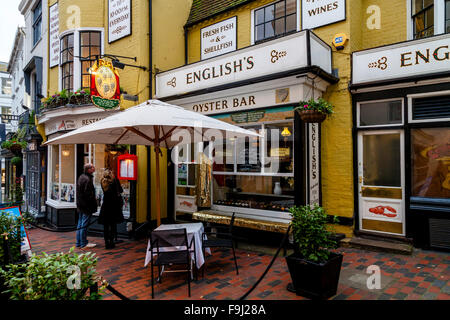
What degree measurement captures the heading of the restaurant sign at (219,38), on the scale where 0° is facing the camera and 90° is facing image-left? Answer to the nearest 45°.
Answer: approximately 45°

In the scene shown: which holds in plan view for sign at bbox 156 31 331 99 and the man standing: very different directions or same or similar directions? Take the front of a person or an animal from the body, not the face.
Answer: very different directions

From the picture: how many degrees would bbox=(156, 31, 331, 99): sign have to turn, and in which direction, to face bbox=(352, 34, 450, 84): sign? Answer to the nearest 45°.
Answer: approximately 135° to its left
